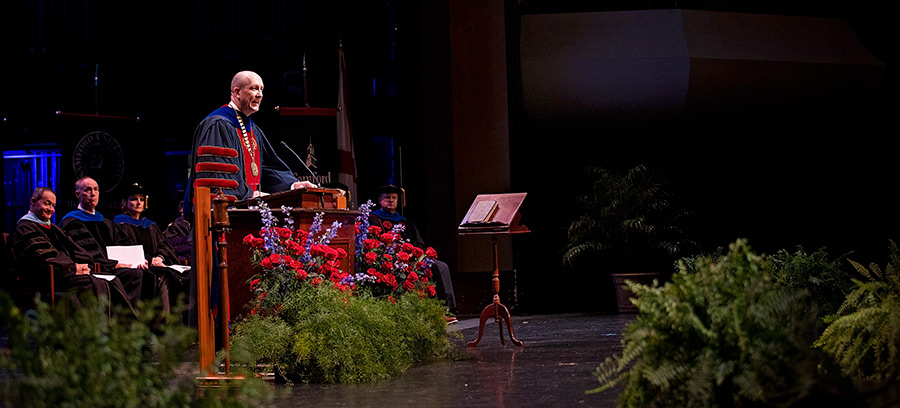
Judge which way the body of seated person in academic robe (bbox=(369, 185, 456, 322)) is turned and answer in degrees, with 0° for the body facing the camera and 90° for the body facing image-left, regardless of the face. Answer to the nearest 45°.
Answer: approximately 315°

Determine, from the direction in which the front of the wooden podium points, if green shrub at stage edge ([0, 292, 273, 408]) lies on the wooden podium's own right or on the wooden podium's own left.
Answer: on the wooden podium's own right

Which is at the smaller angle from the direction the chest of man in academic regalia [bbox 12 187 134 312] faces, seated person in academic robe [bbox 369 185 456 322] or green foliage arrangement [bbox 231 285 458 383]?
the green foliage arrangement

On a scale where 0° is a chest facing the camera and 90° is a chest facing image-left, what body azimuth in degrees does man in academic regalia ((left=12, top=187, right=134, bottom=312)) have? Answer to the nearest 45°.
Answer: approximately 315°

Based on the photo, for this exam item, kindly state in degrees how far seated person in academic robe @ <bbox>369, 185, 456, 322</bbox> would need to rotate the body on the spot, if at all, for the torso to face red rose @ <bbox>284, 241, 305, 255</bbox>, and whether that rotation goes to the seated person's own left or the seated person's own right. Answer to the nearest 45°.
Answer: approximately 45° to the seated person's own right
